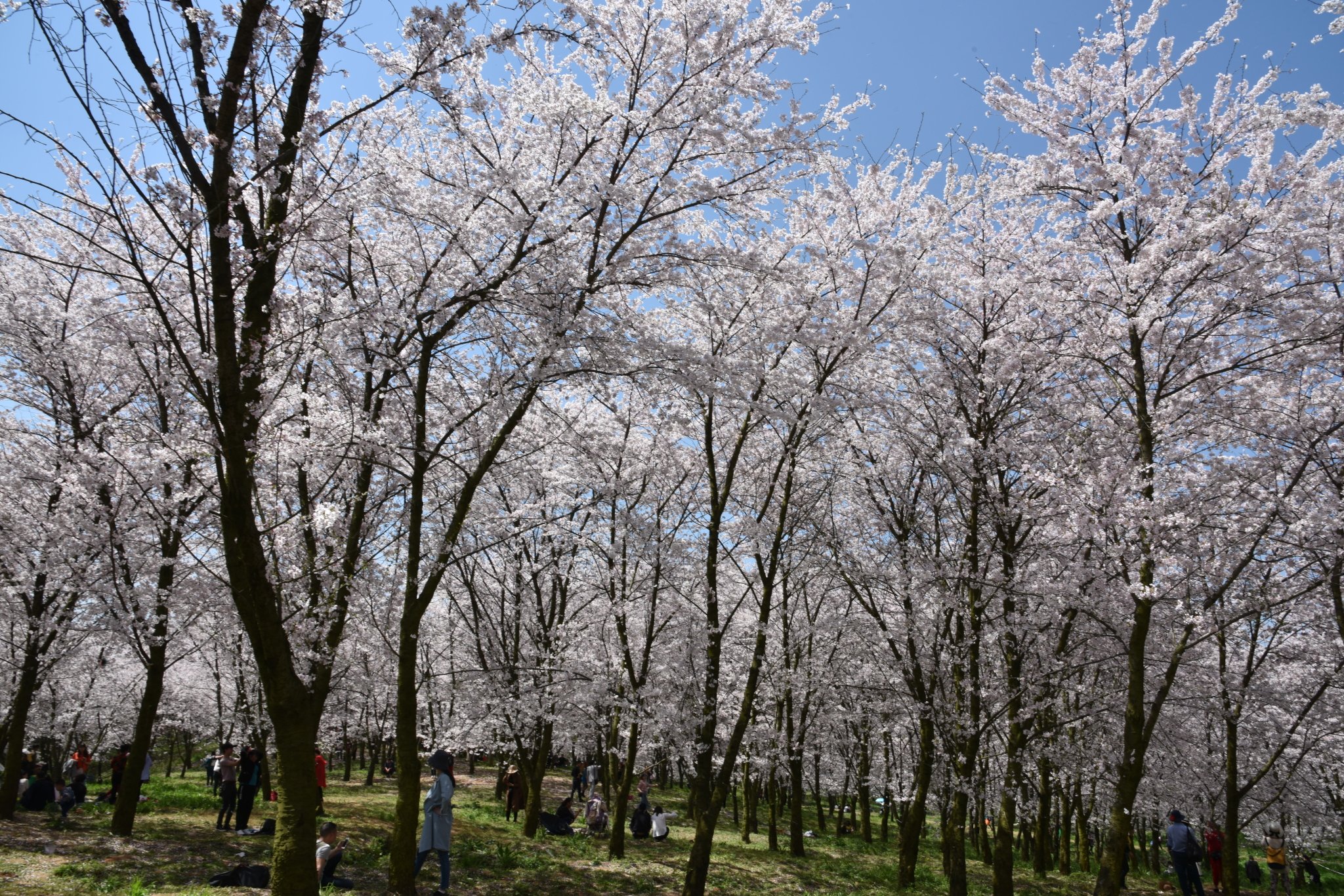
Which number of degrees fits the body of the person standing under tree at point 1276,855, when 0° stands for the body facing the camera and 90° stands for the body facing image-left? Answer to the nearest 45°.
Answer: approximately 180°

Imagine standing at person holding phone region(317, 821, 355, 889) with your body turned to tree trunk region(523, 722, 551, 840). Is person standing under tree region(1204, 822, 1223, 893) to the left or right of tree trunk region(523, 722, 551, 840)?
right

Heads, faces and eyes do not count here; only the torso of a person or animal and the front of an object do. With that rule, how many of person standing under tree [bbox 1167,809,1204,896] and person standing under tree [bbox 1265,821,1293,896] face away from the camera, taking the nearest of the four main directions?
2

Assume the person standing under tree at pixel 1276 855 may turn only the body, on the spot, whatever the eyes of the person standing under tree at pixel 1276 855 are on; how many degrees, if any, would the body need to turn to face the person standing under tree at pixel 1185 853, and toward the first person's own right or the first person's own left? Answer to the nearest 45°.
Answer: approximately 135° to the first person's own left

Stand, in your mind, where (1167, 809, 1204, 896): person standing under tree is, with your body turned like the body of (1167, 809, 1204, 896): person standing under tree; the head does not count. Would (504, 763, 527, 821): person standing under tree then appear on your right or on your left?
on your left

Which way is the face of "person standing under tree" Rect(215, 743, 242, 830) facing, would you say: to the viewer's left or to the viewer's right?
to the viewer's right

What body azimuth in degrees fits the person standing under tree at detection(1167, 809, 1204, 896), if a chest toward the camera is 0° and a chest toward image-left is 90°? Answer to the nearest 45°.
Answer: approximately 180°

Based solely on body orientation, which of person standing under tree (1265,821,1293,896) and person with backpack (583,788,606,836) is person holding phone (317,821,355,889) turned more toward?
the person standing under tree

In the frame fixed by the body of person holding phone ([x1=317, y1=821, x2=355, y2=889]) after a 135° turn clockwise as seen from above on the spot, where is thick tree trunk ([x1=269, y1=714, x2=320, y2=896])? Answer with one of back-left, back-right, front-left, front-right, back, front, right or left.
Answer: front-left

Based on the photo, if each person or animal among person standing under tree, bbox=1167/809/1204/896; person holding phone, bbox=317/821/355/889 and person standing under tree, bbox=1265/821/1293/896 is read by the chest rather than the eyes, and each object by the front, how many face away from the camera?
2

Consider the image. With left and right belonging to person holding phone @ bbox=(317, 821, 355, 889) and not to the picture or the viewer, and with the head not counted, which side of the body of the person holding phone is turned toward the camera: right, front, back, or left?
right

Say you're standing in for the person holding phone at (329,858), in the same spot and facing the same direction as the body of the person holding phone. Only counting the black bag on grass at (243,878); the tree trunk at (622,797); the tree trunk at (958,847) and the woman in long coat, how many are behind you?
1
